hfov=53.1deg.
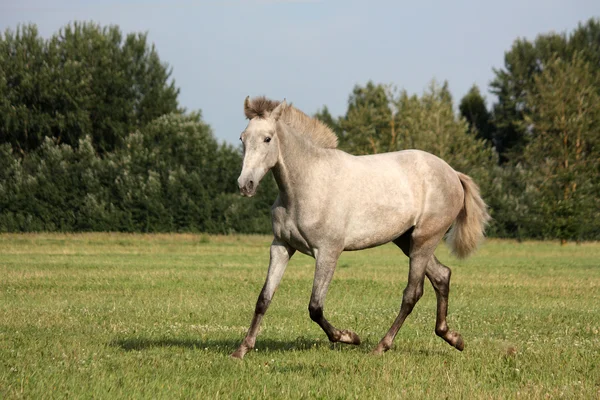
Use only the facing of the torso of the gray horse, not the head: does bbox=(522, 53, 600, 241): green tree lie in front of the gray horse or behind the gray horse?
behind

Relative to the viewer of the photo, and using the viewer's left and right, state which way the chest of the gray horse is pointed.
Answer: facing the viewer and to the left of the viewer
